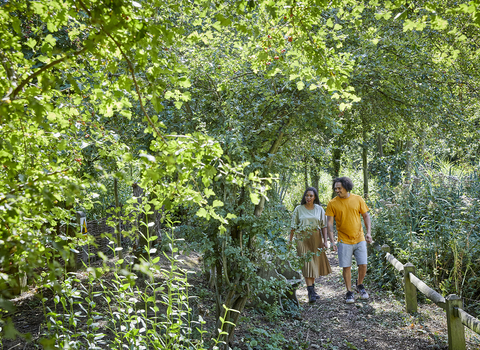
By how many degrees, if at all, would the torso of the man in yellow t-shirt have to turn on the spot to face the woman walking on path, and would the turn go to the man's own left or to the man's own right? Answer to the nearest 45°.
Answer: approximately 135° to the man's own right

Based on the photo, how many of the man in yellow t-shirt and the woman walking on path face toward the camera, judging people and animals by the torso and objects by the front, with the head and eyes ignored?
2

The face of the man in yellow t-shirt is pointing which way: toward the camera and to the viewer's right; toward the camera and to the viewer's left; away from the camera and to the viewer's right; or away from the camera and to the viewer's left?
toward the camera and to the viewer's left

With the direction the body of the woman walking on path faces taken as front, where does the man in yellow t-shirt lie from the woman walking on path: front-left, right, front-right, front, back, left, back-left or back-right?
front-left

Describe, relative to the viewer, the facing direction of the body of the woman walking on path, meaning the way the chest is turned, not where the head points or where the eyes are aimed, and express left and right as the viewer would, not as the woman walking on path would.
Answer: facing the viewer
